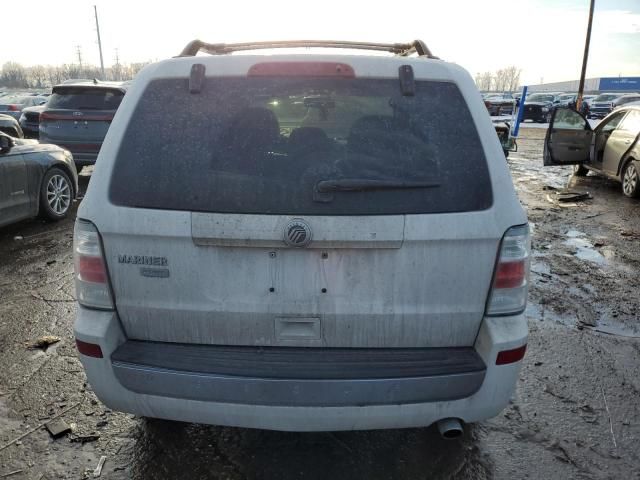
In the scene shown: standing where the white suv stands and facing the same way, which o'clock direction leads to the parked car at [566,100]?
The parked car is roughly at 1 o'clock from the white suv.

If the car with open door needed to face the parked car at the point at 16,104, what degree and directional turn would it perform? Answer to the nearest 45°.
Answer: approximately 45° to its left

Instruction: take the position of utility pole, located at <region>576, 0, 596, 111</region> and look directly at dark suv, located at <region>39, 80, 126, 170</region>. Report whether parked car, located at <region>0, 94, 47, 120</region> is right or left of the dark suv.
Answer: right

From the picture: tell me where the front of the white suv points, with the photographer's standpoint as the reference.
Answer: facing away from the viewer

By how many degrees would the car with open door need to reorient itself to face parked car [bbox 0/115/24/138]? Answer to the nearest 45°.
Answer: approximately 45° to its left

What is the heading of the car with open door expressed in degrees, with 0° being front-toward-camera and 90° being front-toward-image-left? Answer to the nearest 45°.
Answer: approximately 135°

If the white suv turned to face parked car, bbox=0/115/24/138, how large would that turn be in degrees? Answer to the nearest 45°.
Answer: approximately 45° to its left
